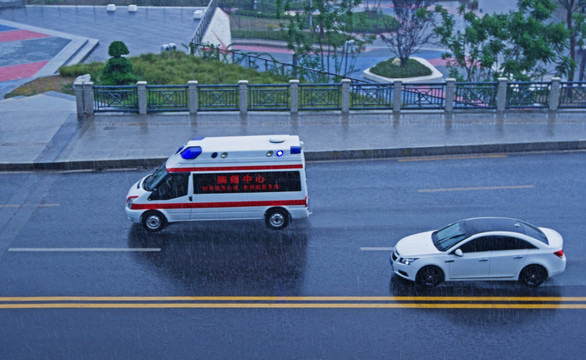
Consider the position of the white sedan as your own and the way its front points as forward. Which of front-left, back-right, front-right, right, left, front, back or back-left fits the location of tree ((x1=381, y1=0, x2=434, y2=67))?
right

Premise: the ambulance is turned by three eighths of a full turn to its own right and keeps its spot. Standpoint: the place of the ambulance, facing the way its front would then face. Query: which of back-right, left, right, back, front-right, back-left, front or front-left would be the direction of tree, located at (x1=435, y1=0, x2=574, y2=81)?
front

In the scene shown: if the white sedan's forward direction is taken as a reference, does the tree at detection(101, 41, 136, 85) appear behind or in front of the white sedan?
in front

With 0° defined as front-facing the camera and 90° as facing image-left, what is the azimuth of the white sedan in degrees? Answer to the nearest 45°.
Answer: approximately 90°

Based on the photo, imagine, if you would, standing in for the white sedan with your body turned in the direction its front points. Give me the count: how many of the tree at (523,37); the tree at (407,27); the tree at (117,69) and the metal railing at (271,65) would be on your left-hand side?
0

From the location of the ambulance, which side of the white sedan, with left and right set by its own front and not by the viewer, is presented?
front

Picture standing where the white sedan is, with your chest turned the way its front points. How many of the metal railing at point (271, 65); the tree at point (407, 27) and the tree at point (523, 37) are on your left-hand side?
0

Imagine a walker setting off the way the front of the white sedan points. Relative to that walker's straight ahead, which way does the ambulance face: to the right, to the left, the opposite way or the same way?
the same way

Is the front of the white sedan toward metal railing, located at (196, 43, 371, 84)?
no

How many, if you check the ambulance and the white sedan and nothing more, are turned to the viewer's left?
2

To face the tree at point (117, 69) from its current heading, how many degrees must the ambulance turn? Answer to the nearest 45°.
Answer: approximately 90° to its right

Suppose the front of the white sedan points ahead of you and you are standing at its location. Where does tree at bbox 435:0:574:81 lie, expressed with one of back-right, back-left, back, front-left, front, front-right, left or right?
right

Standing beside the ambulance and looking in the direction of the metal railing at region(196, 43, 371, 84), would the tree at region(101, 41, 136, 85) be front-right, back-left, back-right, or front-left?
front-left

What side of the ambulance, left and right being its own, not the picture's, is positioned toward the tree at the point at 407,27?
right

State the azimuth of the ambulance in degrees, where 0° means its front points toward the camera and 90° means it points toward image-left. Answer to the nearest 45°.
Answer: approximately 90°
